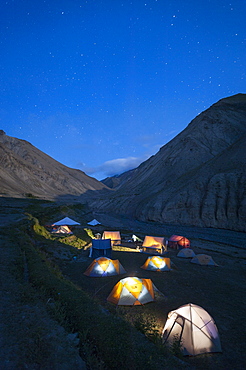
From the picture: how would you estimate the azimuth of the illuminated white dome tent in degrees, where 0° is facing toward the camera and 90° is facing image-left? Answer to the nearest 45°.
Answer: approximately 45°

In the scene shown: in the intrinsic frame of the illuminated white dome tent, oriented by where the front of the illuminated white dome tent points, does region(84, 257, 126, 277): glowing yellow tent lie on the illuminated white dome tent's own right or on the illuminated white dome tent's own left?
on the illuminated white dome tent's own right

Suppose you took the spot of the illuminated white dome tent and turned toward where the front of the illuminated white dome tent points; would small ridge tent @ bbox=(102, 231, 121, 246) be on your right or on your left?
on your right

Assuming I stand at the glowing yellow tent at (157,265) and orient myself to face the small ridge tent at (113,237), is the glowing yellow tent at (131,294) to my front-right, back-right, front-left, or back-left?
back-left

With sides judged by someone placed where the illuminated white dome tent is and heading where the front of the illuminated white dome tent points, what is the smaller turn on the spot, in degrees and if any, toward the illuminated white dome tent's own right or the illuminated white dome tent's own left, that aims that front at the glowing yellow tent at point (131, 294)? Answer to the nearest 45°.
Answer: approximately 90° to the illuminated white dome tent's own right

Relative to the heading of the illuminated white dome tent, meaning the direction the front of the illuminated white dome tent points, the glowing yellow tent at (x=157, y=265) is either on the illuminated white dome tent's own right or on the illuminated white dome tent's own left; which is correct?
on the illuminated white dome tent's own right

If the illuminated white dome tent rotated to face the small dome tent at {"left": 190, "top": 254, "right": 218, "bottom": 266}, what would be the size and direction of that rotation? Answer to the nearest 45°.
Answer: approximately 135° to its right
